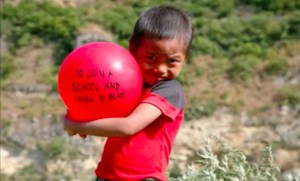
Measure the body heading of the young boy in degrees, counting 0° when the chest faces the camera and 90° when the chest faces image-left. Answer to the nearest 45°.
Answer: approximately 90°
